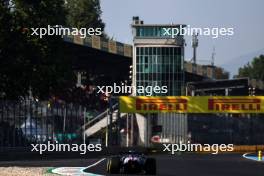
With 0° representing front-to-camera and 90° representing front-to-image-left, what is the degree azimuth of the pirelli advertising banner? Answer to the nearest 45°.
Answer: approximately 0°

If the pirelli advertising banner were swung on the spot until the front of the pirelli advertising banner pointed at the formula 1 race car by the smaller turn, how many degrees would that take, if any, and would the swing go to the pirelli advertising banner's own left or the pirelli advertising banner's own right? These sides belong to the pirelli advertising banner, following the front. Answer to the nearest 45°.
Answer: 0° — it already faces it
